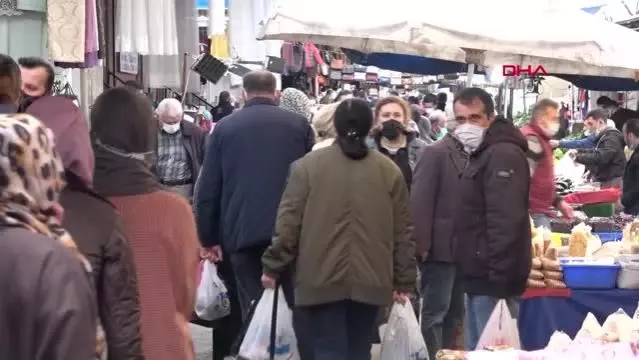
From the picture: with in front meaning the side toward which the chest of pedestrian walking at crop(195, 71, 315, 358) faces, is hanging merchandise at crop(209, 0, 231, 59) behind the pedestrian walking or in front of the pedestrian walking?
in front

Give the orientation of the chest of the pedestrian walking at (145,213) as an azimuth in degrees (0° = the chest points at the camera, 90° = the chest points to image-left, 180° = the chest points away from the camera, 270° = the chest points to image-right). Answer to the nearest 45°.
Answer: approximately 180°

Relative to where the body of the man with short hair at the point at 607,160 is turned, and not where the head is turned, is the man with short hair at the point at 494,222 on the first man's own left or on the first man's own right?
on the first man's own left

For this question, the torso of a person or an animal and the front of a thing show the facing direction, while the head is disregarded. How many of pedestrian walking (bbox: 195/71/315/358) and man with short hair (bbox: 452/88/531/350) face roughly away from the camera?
1

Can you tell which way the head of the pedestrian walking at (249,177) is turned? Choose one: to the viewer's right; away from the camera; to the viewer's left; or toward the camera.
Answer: away from the camera

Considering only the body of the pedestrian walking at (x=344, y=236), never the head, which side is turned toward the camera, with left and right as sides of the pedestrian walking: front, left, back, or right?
back

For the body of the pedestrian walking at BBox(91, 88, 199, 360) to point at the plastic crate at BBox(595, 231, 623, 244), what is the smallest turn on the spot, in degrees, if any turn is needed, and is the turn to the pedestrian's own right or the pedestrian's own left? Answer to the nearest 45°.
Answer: approximately 45° to the pedestrian's own right

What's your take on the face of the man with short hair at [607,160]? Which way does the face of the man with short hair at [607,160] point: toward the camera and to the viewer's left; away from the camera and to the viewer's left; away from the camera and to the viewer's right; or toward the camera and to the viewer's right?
toward the camera and to the viewer's left

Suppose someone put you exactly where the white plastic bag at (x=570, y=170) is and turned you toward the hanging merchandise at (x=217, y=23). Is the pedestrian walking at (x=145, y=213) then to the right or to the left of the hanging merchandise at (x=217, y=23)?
left

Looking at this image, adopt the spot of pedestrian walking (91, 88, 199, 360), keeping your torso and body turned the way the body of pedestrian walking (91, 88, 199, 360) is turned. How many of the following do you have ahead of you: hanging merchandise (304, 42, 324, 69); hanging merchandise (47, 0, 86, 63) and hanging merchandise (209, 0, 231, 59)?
3

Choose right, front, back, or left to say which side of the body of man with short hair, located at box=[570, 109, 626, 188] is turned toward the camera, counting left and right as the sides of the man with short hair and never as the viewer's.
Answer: left

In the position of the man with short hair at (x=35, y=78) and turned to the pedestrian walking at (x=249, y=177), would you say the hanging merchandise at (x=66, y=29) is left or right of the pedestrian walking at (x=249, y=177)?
left

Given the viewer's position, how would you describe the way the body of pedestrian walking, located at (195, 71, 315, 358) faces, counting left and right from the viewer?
facing away from the viewer
